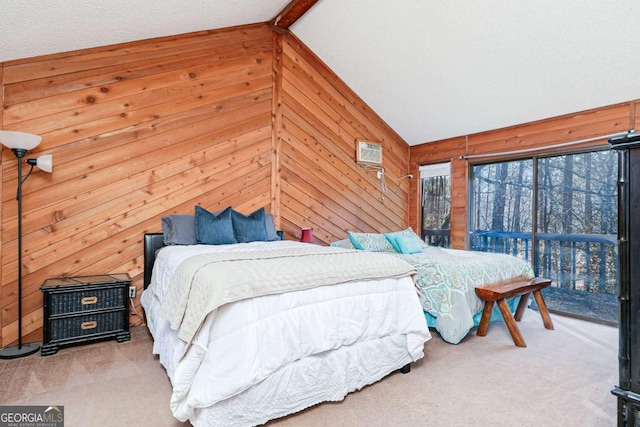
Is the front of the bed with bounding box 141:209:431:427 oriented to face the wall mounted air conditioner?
no

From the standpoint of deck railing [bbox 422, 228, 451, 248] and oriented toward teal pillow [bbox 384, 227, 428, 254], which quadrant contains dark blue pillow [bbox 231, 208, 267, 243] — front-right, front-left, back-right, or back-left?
front-right

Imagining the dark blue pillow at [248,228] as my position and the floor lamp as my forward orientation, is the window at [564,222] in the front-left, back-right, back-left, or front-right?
back-left

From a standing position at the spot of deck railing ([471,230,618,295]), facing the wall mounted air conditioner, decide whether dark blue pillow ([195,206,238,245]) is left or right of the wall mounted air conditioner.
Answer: left

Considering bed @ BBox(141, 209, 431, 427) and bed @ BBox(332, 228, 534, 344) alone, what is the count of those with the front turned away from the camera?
0

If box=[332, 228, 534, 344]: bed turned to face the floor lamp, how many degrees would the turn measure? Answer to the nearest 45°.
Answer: approximately 90° to its right

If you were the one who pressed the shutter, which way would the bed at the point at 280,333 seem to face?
facing the viewer and to the right of the viewer

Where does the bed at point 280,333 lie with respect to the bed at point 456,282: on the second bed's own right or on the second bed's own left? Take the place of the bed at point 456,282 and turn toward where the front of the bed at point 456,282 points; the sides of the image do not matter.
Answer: on the second bed's own right

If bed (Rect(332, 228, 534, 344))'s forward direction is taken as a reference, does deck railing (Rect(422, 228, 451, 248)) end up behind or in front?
behind

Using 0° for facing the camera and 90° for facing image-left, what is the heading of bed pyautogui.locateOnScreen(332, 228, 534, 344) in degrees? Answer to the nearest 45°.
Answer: approximately 315°

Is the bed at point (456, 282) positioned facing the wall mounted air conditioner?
no

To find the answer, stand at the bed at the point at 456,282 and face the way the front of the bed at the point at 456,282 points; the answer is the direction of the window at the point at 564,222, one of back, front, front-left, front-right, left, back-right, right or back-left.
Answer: left

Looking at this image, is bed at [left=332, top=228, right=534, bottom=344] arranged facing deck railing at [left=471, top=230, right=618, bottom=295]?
no

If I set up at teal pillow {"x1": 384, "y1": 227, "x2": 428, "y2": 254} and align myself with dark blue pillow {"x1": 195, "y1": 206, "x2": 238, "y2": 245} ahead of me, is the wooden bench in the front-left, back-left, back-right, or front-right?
back-left

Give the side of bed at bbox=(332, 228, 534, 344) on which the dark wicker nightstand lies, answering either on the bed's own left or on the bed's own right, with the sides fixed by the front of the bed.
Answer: on the bed's own right

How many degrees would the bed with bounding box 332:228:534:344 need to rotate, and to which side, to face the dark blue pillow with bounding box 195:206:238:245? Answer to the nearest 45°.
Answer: approximately 135° to its right

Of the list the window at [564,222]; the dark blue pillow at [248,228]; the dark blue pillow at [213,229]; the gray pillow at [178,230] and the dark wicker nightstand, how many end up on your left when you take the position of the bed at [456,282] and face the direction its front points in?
1

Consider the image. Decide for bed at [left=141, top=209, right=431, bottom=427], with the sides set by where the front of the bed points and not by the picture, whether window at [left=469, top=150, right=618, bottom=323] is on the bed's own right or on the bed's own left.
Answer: on the bed's own left

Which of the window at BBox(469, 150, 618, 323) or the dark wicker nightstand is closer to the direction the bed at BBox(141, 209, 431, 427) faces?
the window

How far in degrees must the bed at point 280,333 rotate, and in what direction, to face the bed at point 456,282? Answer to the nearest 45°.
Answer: approximately 90° to its left
